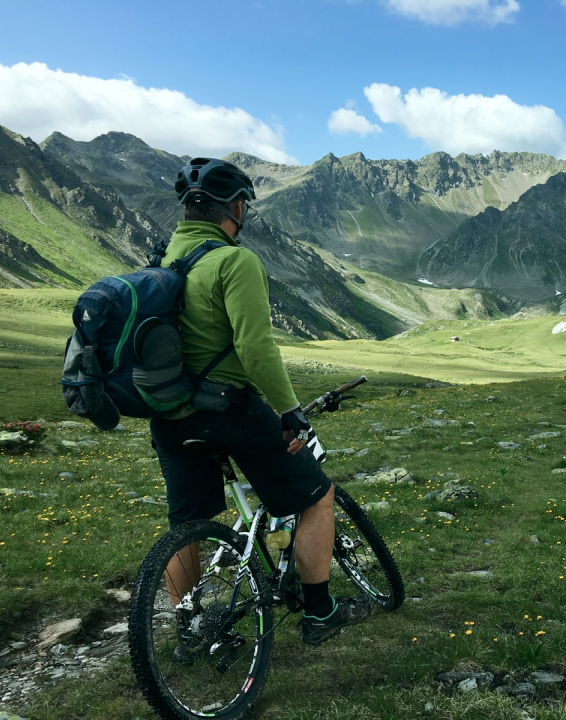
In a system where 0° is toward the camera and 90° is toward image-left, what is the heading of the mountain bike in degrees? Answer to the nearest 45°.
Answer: approximately 225°

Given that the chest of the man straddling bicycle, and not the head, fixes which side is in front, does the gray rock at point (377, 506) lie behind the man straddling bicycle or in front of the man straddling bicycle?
in front

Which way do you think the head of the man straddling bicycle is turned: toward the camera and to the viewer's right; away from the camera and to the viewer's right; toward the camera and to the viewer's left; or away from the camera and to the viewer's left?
away from the camera and to the viewer's right

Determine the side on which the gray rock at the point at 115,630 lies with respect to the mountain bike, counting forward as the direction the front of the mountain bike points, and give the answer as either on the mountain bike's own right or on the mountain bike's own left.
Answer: on the mountain bike's own left

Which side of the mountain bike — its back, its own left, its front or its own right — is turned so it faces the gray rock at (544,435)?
front

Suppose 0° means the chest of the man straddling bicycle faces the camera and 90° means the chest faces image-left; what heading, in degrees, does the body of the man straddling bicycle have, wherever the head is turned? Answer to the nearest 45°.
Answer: approximately 225°
